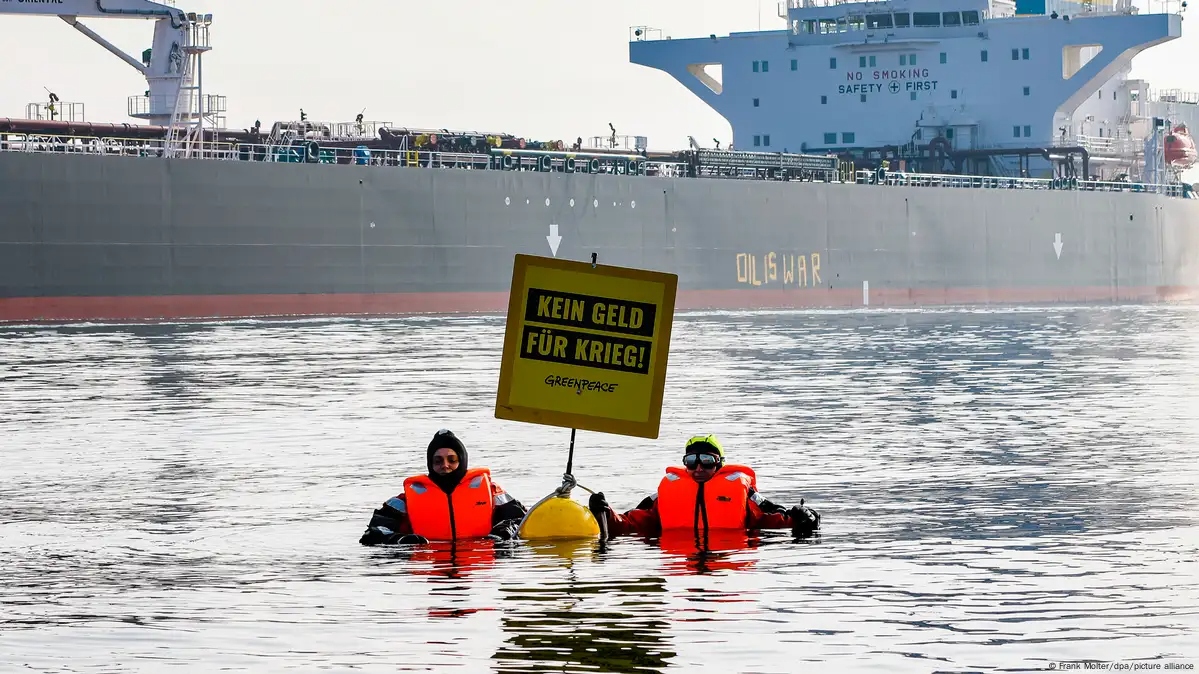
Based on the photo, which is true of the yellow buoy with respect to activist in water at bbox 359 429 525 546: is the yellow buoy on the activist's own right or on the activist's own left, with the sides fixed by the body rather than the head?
on the activist's own left

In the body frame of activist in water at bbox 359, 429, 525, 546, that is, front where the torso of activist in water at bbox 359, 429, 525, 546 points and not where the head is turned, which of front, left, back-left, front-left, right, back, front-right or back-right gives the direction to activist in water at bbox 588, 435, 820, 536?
left

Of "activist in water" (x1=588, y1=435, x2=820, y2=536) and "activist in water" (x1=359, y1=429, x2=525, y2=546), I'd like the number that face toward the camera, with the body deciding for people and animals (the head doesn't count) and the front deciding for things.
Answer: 2

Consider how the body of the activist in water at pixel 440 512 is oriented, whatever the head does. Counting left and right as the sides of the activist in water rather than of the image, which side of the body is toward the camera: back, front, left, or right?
front

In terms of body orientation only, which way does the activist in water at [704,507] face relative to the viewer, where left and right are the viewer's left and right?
facing the viewer

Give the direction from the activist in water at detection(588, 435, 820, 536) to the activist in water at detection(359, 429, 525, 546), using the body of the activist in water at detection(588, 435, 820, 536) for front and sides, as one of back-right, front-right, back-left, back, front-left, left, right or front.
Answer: right

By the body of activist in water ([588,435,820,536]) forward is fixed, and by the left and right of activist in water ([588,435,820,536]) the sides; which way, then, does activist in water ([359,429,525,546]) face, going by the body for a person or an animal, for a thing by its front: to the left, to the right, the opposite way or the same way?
the same way

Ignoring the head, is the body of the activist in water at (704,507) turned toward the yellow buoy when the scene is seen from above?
no
